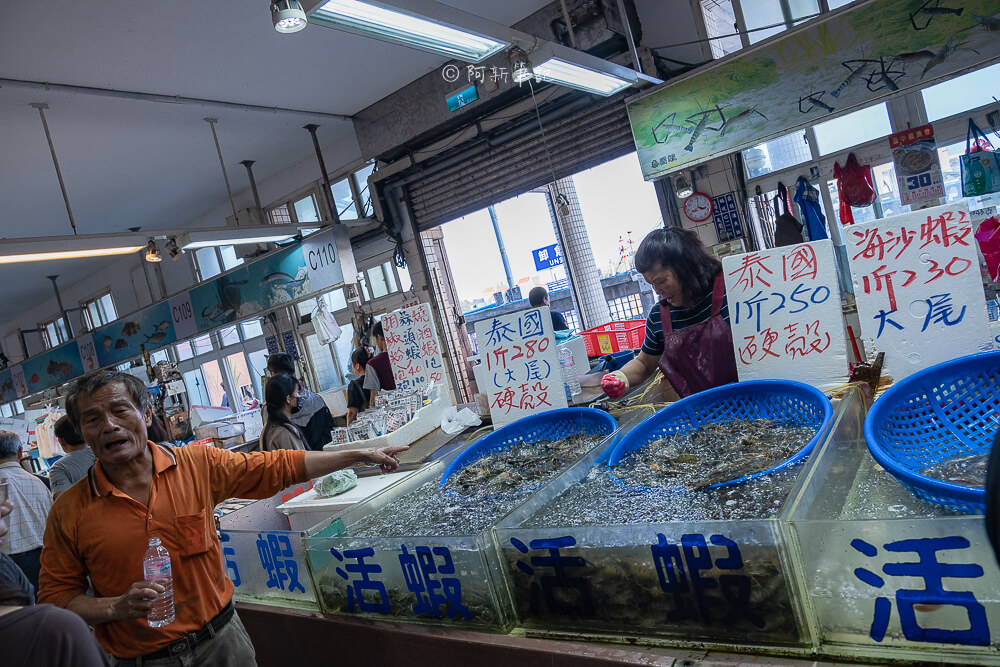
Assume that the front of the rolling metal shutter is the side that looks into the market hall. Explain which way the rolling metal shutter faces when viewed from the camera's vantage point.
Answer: facing the viewer

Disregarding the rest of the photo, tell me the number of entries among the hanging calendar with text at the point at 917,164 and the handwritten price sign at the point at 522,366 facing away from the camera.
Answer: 0

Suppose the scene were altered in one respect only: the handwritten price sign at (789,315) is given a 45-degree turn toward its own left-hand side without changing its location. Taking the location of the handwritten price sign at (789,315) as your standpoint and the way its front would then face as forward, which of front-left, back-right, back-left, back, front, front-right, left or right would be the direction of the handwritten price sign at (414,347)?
back

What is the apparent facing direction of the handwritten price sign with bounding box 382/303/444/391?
toward the camera

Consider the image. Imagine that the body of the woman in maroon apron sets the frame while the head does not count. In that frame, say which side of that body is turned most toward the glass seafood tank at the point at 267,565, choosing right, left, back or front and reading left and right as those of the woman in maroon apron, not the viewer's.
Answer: front

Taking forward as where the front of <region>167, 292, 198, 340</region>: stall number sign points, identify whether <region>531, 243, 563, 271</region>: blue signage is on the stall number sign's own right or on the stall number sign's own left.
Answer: on the stall number sign's own left

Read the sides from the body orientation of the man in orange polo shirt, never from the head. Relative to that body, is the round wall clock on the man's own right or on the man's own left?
on the man's own left

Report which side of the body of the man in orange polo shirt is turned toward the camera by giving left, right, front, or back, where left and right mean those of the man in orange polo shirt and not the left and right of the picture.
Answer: front

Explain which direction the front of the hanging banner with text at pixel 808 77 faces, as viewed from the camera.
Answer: facing the viewer and to the left of the viewer

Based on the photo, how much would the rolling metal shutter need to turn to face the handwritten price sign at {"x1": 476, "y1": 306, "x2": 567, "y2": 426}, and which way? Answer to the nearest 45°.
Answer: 0° — it already faces it

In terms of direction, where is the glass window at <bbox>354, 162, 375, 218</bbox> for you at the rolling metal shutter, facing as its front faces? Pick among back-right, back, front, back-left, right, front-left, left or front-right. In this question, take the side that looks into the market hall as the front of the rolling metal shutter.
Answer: back-right

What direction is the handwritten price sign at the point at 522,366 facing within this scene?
toward the camera

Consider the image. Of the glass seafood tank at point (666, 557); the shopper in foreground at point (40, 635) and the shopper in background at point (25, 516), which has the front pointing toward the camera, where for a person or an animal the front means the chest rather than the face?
the glass seafood tank

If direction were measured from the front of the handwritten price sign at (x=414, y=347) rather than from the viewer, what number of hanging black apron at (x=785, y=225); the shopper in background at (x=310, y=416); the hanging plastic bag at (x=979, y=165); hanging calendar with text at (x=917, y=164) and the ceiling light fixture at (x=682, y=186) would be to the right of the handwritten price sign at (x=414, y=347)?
1

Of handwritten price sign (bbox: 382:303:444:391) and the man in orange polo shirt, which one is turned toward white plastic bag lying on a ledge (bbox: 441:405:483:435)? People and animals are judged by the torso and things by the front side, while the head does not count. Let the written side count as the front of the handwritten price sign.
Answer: the handwritten price sign
